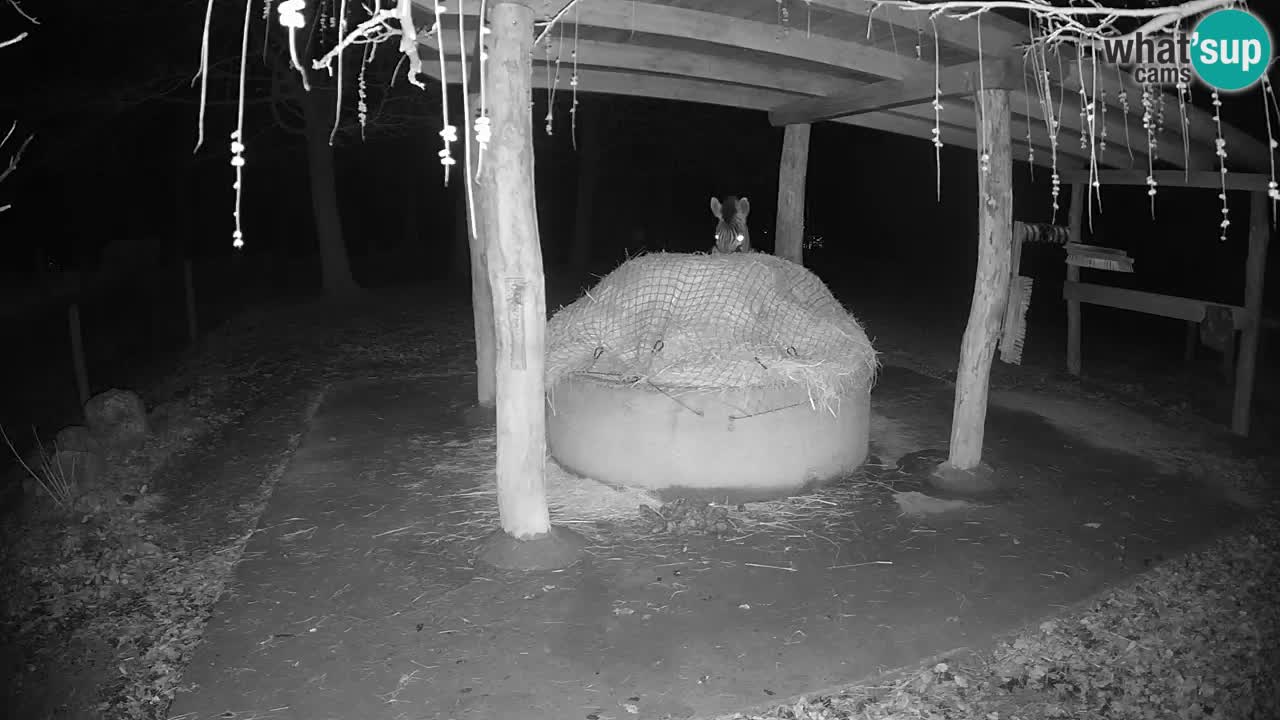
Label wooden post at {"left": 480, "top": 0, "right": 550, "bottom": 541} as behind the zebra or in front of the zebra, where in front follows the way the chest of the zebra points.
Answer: in front

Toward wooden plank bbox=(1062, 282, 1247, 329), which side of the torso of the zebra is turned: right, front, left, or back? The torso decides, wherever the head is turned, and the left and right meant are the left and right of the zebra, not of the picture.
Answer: left

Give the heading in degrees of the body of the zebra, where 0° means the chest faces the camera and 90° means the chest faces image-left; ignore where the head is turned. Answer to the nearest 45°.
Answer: approximately 0°

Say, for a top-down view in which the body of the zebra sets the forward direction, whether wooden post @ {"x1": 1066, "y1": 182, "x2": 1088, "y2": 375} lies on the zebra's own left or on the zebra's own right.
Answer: on the zebra's own left

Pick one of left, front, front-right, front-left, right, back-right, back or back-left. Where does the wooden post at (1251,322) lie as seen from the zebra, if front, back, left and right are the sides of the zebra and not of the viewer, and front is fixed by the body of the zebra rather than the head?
left

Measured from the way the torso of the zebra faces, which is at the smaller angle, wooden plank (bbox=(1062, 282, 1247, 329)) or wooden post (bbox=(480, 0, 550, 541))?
the wooden post

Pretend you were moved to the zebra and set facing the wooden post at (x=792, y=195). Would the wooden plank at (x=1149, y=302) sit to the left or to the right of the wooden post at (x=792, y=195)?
right

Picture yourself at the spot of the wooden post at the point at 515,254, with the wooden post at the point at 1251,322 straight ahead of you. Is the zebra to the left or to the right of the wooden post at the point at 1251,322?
left

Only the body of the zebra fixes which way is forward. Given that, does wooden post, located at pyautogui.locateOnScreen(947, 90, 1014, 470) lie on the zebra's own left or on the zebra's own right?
on the zebra's own left

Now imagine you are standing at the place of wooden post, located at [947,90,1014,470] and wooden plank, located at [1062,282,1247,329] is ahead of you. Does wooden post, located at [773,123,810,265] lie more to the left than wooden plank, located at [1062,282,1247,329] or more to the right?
left
